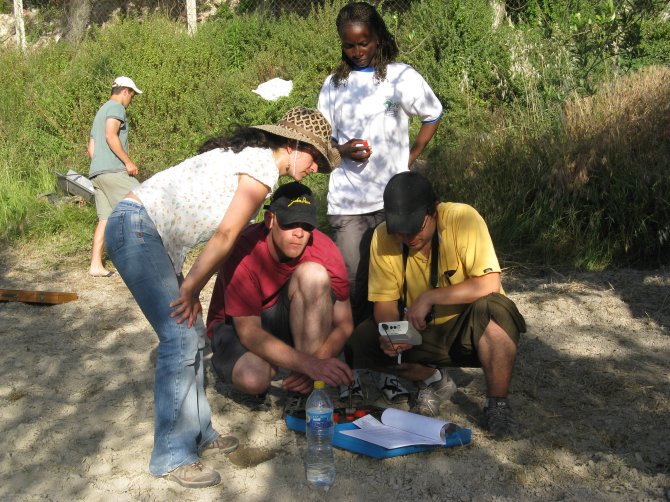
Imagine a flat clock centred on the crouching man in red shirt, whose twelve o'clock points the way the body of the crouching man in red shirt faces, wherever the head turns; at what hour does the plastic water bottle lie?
The plastic water bottle is roughly at 1 o'clock from the crouching man in red shirt.

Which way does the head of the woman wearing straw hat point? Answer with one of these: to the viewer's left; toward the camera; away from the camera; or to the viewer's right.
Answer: to the viewer's right

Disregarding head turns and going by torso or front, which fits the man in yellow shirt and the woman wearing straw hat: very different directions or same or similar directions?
very different directions

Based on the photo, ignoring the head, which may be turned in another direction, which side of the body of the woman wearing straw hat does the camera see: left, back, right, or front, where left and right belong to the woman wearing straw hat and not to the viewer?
right

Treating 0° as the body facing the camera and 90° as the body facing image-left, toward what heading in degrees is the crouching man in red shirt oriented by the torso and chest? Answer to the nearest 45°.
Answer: approximately 315°

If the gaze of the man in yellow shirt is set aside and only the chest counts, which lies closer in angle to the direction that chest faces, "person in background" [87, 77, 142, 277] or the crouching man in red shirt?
the crouching man in red shirt

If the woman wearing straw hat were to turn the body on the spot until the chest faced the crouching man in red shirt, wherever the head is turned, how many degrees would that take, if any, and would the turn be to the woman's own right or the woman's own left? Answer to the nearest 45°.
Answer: approximately 45° to the woman's own left

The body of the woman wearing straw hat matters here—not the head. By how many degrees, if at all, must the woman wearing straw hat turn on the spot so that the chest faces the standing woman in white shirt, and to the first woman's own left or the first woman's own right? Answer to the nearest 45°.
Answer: approximately 45° to the first woman's own left

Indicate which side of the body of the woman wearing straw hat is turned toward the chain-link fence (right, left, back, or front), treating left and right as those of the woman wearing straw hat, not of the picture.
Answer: left

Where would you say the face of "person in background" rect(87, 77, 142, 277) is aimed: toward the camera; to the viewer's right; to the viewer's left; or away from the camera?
to the viewer's right

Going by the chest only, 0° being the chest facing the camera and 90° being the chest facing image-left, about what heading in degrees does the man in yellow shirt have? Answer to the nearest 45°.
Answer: approximately 45°

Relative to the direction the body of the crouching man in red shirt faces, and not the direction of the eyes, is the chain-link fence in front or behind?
behind

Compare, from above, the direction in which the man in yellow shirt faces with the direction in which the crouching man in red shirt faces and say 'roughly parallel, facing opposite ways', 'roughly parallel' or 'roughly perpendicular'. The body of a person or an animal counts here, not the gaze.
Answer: roughly perpendicular

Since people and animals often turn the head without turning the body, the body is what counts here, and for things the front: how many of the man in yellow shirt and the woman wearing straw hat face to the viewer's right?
1
